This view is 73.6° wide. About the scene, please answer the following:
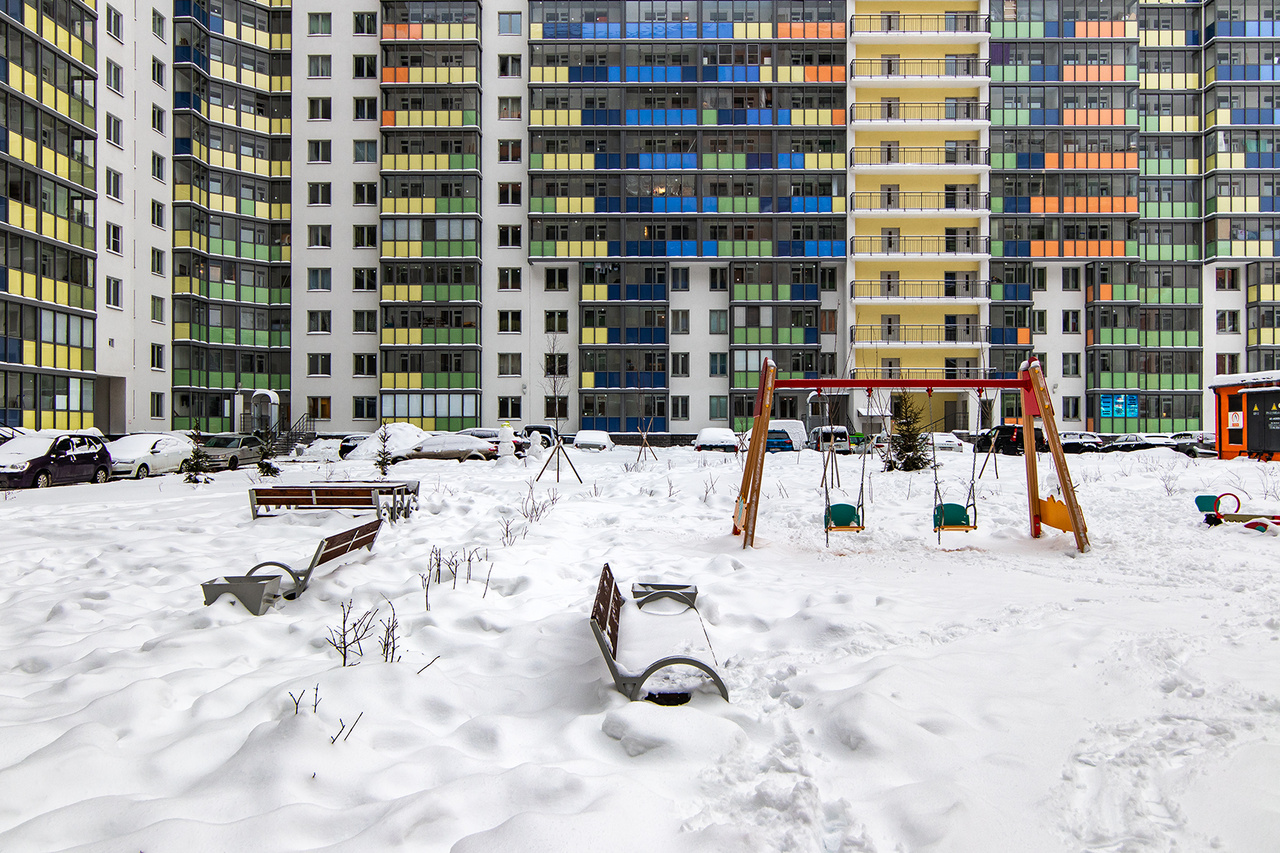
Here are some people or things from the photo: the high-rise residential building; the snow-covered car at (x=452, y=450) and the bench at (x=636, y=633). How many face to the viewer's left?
1

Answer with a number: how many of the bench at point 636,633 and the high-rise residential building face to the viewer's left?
0

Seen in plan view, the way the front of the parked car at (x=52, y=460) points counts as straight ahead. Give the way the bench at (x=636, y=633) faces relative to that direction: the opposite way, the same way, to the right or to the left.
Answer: to the left

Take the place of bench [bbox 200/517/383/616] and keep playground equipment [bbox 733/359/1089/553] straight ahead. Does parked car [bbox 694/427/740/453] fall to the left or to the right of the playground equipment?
left

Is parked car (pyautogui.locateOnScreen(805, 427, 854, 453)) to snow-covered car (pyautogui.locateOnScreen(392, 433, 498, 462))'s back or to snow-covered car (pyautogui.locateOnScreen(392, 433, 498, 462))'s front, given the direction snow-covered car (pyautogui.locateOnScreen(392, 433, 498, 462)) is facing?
to the back

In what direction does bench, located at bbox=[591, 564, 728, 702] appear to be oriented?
to the viewer's right

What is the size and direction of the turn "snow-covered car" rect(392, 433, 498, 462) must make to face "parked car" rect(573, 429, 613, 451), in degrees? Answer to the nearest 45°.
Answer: approximately 135° to its right

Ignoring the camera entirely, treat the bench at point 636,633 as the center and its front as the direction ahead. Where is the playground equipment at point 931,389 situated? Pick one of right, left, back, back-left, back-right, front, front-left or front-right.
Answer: front-left

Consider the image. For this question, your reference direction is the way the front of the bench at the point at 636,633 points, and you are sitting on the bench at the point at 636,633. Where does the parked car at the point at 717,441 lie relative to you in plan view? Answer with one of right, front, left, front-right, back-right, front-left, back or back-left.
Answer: left

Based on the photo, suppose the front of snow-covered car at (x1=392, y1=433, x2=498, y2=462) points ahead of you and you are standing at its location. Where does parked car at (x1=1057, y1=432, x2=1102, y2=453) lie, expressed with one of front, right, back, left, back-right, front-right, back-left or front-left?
back

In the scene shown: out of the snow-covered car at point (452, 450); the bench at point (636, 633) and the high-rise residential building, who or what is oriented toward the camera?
the high-rise residential building

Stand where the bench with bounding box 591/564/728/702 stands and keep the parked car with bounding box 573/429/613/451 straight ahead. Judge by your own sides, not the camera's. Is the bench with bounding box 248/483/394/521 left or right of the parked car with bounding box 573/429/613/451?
left

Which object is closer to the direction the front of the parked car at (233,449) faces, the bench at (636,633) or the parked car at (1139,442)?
the bench

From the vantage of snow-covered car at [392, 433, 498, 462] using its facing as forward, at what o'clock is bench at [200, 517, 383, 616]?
The bench is roughly at 9 o'clock from the snow-covered car.

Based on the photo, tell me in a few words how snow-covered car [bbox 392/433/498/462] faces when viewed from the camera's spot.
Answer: facing to the left of the viewer

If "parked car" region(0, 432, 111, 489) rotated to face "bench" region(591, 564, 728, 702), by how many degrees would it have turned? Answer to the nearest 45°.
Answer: approximately 45° to its left
